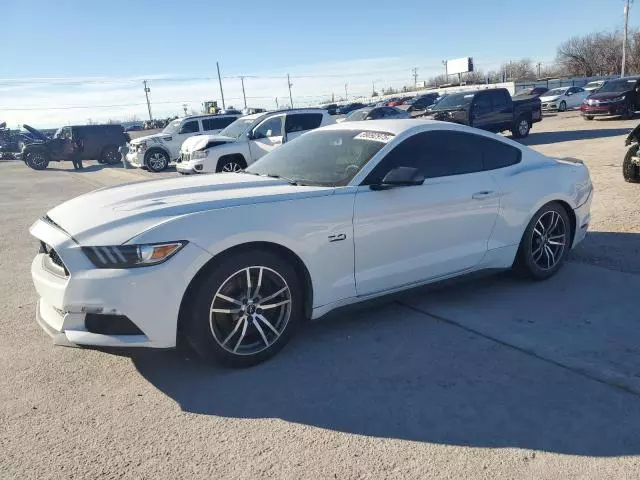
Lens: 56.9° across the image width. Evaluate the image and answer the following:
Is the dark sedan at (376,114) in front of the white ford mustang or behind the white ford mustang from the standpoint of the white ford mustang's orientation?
behind

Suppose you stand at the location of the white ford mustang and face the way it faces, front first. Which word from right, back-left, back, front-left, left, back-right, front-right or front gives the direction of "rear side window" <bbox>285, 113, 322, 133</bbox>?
back-right

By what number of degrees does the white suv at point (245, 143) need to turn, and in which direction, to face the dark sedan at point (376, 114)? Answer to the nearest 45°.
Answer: approximately 180°

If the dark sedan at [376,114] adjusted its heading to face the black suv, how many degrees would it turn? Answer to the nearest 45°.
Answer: approximately 45° to its right

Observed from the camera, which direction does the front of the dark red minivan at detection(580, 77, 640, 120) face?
facing the viewer and to the left of the viewer

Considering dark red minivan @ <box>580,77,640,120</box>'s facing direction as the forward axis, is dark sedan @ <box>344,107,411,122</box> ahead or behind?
ahead

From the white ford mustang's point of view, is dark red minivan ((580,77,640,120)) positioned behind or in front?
behind

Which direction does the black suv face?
to the viewer's left
